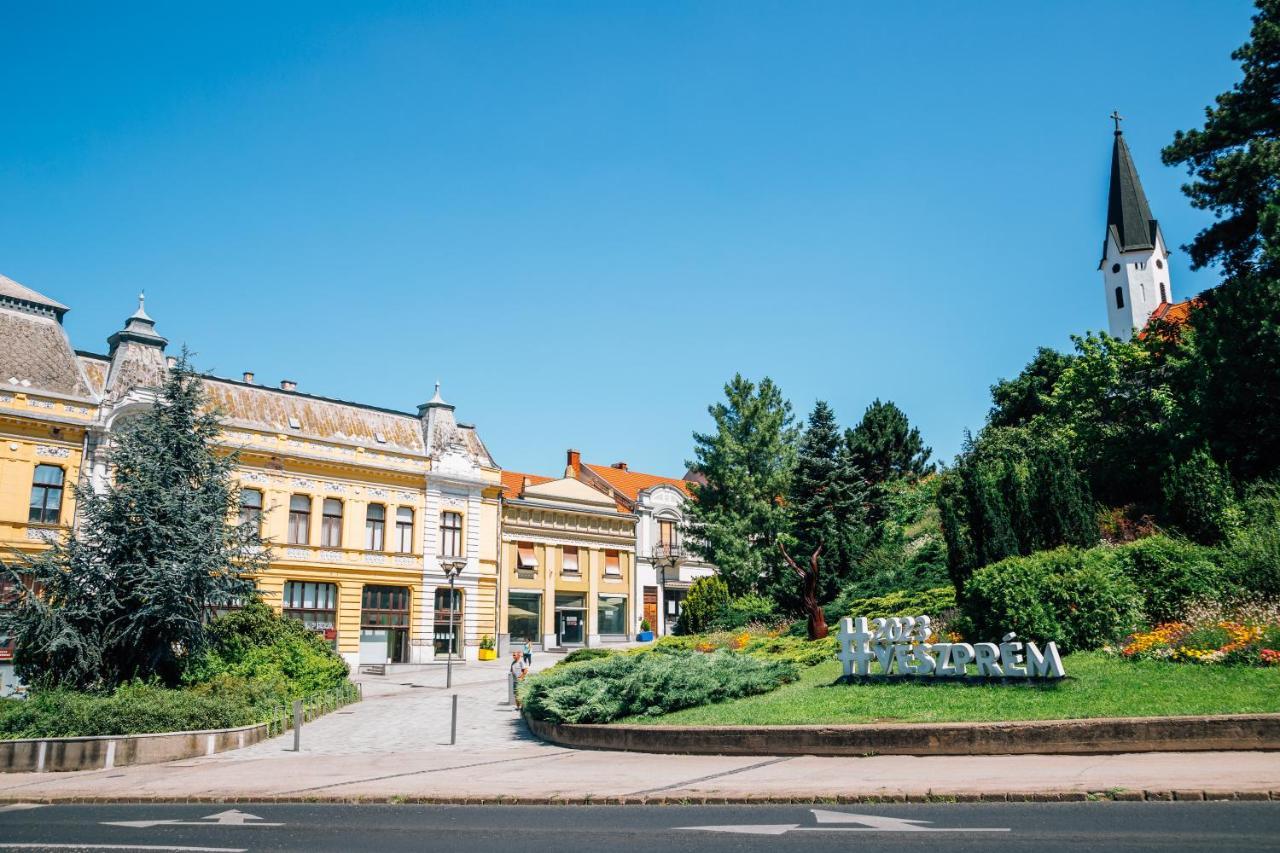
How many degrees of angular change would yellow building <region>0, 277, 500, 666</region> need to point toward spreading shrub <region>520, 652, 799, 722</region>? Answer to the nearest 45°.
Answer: approximately 45° to its right

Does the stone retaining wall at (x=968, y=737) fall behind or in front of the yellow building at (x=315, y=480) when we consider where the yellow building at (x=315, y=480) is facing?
in front

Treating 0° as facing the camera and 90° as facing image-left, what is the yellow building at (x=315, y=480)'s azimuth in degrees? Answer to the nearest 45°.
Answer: approximately 315°

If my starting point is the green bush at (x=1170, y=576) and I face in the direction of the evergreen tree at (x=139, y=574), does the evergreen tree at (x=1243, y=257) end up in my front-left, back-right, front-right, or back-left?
back-right

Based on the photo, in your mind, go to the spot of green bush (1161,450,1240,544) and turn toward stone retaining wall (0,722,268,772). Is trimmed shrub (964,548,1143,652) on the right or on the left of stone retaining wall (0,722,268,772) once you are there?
left

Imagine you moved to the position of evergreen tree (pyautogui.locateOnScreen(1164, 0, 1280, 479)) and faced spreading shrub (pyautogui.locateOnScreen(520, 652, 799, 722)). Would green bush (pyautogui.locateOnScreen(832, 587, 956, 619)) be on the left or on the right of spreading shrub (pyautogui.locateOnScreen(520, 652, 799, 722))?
right

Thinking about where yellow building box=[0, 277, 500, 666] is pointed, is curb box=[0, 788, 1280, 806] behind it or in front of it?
in front
